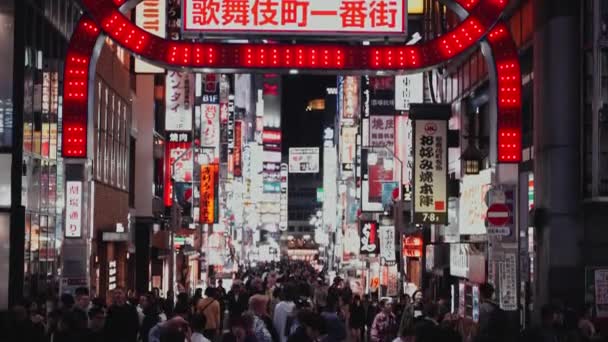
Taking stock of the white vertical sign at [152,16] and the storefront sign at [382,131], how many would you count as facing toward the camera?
2

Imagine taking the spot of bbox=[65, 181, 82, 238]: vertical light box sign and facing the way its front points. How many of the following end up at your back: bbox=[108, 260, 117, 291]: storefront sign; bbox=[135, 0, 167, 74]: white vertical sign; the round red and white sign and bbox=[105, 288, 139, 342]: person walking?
2

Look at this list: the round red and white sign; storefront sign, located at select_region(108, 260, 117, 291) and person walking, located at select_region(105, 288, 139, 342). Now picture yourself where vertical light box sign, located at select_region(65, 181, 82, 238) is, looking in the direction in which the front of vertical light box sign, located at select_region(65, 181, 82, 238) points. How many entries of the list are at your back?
1

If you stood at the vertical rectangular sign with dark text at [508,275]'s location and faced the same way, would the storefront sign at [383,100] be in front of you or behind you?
behind

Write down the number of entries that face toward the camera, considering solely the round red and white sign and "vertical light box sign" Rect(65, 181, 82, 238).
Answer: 2

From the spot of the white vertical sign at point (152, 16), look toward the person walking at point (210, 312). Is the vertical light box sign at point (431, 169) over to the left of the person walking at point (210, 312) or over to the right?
left

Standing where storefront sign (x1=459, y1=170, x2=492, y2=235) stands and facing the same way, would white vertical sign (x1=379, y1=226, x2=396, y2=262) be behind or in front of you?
behind
